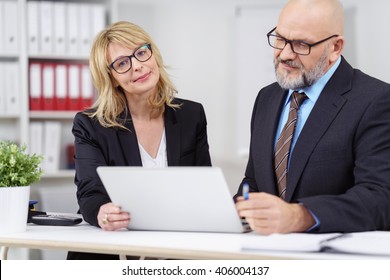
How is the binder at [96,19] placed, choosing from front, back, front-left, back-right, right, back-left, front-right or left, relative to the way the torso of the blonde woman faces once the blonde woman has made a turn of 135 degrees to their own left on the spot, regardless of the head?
front-left

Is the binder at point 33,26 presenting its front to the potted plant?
yes

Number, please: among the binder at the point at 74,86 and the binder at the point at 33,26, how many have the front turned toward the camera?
2

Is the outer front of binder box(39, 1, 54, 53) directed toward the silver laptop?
yes

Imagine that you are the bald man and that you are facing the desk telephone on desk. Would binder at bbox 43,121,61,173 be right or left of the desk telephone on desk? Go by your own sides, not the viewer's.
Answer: right
